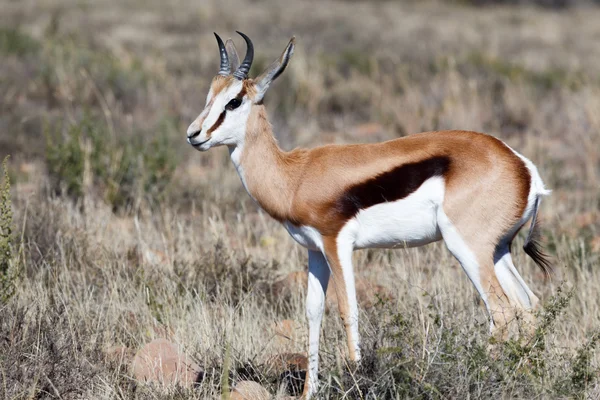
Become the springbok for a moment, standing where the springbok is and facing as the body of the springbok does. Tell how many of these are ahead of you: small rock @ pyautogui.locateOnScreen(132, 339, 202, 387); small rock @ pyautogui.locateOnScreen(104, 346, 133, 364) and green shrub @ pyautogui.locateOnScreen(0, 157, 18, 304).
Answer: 3

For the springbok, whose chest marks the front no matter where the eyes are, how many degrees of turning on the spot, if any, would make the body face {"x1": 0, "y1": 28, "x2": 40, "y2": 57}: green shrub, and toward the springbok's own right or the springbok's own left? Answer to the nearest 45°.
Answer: approximately 45° to the springbok's own right

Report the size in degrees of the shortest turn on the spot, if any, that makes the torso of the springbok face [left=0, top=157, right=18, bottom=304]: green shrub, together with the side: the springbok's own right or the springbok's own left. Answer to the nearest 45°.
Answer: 0° — it already faces it

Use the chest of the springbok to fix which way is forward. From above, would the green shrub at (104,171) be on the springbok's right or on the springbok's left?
on the springbok's right

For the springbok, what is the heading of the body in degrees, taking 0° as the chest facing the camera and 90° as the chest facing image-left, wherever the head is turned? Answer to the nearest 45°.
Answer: approximately 90°

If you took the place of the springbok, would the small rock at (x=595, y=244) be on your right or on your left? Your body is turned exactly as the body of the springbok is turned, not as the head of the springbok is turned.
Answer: on your right

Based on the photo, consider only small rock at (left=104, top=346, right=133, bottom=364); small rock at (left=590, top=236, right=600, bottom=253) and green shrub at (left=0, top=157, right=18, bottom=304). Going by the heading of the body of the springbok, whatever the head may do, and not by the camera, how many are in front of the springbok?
2

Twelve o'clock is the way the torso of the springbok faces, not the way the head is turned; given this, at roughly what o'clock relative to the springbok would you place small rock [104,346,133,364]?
The small rock is roughly at 12 o'clock from the springbok.

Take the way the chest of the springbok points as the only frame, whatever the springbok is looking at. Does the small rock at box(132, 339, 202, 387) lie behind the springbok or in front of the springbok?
in front

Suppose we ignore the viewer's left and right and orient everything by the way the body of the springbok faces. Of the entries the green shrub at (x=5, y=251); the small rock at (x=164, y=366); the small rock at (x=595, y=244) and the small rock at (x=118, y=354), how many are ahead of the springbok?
3
